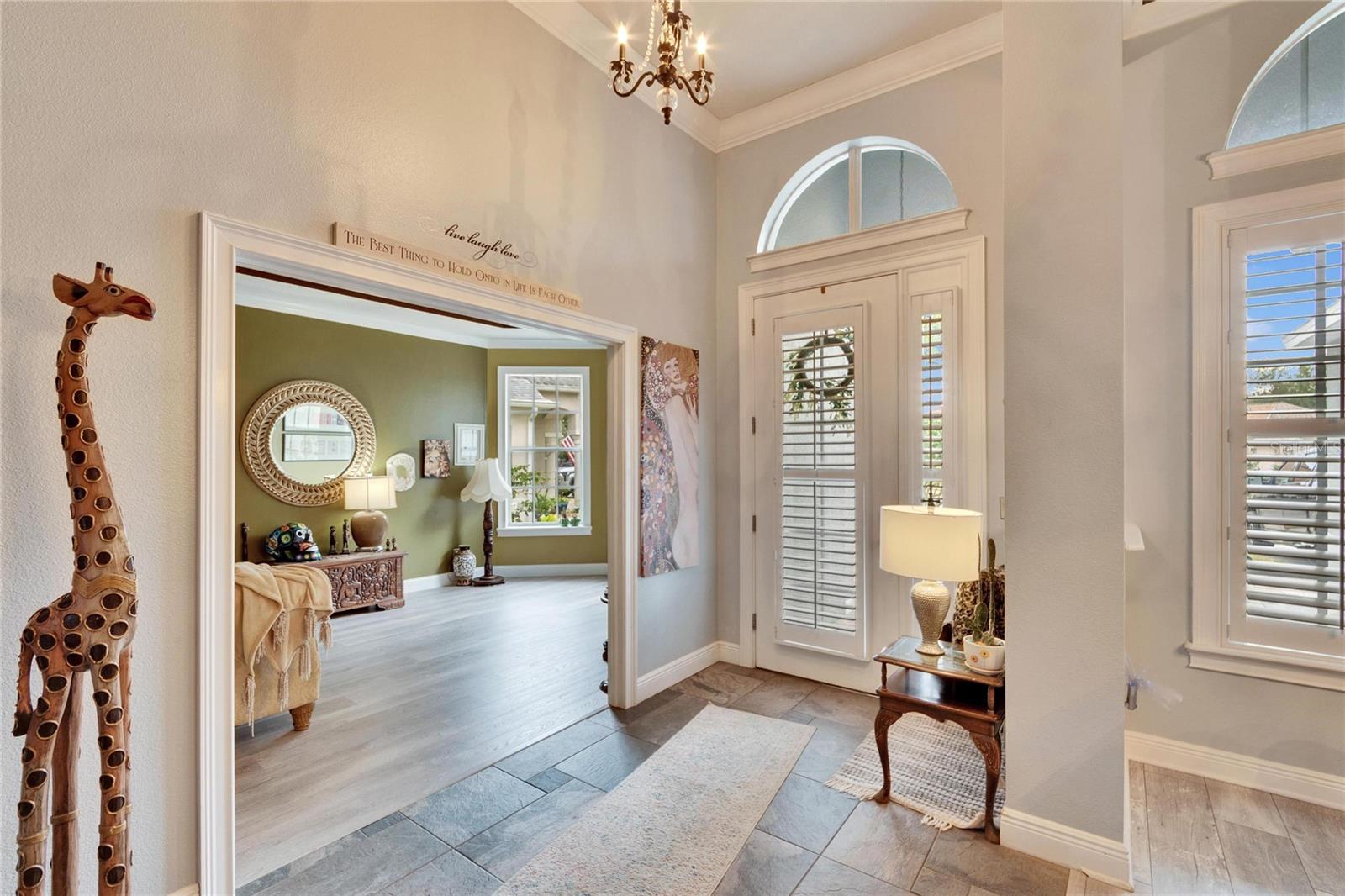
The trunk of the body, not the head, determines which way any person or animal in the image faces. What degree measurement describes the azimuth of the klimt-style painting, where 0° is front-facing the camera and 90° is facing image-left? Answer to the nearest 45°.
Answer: approximately 315°

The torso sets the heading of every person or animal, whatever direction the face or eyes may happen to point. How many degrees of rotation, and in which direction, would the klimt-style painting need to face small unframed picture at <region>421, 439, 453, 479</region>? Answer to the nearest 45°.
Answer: approximately 180°

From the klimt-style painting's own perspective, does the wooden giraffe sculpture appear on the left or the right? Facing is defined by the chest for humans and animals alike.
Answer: on its right

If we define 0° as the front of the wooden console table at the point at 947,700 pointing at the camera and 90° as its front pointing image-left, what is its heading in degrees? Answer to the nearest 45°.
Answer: approximately 45°

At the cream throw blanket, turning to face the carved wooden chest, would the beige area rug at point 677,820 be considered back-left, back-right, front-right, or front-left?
back-right

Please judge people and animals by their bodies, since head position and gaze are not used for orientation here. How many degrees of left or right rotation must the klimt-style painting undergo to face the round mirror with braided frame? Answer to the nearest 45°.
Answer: approximately 180°

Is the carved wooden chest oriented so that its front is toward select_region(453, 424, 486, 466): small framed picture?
no

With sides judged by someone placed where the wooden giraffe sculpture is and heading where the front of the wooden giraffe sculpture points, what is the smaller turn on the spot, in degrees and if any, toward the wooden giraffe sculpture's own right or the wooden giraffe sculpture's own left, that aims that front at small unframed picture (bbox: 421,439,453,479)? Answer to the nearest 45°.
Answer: approximately 45° to the wooden giraffe sculpture's own left

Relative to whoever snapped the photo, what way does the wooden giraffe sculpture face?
facing to the right of the viewer

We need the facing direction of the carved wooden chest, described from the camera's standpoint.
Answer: facing the viewer and to the right of the viewer

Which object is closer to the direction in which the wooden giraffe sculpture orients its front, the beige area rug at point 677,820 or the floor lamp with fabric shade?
the beige area rug

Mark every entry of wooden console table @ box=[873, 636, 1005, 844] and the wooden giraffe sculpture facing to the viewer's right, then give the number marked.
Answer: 1

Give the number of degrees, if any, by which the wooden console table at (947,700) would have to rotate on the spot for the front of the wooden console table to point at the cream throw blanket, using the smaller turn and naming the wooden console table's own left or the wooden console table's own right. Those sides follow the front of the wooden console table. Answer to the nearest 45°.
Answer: approximately 45° to the wooden console table's own right
